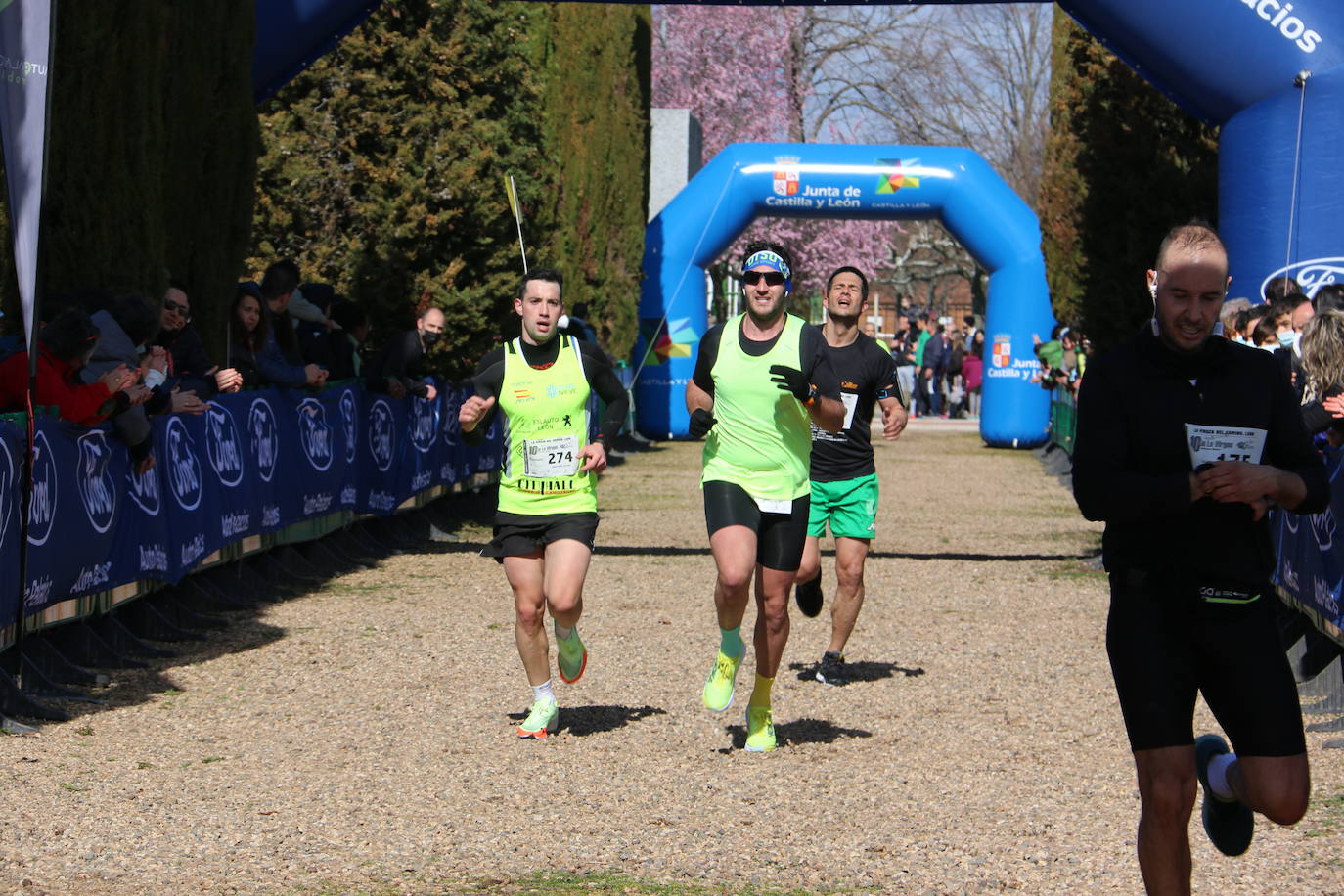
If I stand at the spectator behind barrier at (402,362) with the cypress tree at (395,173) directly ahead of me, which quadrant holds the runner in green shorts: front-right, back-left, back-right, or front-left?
back-right

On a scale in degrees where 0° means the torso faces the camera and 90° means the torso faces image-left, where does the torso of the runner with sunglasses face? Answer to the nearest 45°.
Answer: approximately 0°

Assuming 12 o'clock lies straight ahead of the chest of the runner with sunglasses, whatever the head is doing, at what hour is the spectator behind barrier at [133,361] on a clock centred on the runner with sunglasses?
The spectator behind barrier is roughly at 4 o'clock from the runner with sunglasses.

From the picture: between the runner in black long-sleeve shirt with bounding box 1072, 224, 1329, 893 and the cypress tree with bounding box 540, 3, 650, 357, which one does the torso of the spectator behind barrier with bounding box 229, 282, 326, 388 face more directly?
the runner in black long-sleeve shirt

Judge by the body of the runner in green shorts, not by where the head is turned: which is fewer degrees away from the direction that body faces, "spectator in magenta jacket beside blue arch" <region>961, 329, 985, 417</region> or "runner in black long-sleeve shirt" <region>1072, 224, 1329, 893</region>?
the runner in black long-sleeve shirt

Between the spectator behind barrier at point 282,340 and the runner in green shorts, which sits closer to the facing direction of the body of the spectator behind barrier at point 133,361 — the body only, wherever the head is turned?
the runner in green shorts

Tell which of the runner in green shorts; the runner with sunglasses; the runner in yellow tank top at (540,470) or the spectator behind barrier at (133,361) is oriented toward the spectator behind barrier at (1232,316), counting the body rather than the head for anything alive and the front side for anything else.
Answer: the spectator behind barrier at (133,361)

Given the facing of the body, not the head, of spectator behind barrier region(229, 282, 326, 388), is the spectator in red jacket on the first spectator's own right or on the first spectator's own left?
on the first spectator's own right
